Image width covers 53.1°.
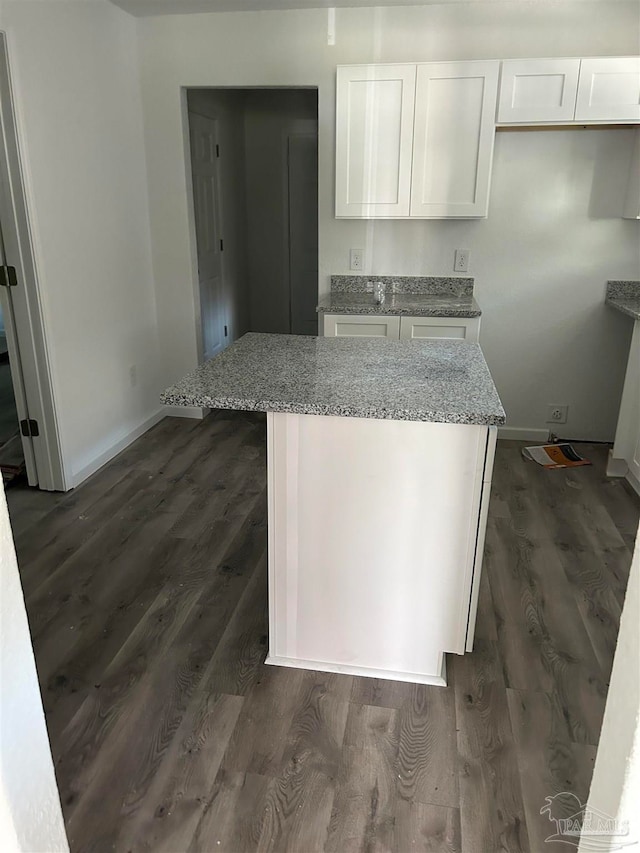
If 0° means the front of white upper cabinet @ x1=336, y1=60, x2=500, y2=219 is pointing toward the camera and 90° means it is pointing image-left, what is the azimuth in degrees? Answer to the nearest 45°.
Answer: approximately 0°

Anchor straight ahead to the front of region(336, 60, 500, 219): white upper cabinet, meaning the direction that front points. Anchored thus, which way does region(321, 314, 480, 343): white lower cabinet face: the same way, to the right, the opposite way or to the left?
the same way

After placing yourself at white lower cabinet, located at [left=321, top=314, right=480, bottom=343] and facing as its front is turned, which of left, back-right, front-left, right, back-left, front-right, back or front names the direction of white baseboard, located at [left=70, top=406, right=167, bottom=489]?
right

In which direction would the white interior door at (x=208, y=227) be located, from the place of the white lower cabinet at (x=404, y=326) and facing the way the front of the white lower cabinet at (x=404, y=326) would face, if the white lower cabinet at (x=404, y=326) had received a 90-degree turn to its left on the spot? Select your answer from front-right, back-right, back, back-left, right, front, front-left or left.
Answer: back-left

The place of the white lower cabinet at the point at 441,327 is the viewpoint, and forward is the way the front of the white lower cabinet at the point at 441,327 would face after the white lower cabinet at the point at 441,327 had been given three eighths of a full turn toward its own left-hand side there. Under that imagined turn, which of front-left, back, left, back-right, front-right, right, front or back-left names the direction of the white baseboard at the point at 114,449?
back-left

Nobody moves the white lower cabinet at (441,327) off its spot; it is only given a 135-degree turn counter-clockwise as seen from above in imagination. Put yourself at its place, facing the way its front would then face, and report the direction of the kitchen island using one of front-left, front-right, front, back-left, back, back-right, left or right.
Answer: back-right

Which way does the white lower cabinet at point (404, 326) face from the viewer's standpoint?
toward the camera

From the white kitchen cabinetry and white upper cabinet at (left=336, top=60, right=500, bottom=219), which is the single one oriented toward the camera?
the white upper cabinet
